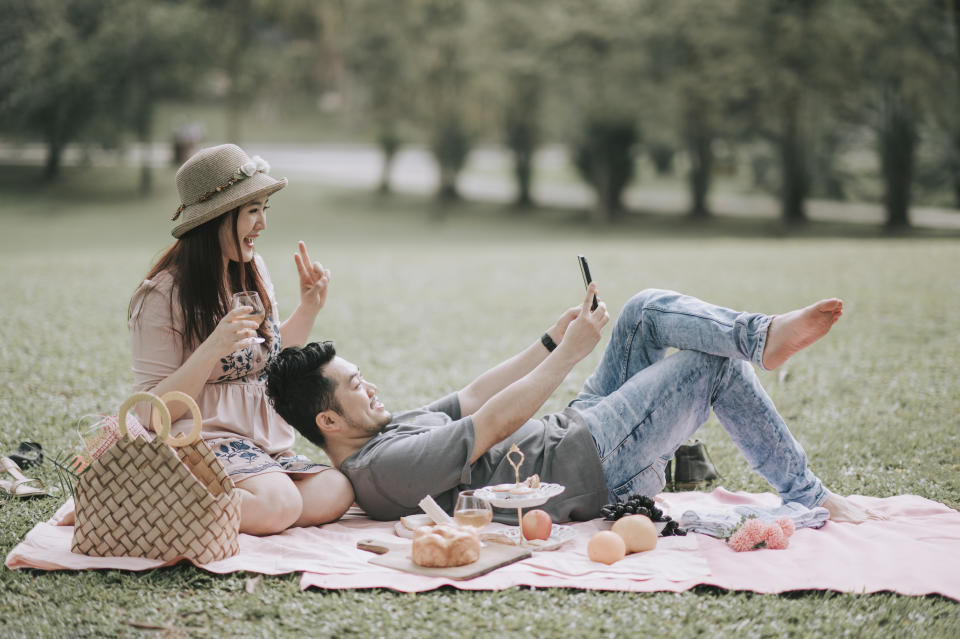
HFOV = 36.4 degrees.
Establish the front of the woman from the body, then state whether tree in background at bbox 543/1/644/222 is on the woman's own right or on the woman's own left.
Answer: on the woman's own left

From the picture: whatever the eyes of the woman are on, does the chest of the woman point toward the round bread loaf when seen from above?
yes

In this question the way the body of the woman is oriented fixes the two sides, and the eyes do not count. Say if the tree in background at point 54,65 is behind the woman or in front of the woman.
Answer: behind

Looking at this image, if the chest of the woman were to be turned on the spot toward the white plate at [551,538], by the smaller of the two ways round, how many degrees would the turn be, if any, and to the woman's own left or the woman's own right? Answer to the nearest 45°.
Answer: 0° — they already face it

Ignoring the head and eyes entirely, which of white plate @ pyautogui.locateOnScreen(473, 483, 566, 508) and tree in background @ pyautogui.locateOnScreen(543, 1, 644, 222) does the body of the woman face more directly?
the white plate

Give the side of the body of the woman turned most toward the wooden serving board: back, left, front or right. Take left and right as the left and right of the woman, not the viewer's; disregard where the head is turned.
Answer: front

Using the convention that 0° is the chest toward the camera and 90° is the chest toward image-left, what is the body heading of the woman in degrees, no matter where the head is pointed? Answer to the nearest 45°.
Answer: approximately 315°

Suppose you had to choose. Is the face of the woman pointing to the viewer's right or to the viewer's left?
to the viewer's right

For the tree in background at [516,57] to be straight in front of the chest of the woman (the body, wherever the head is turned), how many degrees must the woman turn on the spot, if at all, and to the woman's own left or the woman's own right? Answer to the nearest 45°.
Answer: approximately 135° to the woman's own left

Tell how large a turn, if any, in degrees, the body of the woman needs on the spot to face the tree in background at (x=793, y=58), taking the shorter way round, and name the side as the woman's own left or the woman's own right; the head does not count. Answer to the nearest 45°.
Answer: approximately 90° to the woman's own left

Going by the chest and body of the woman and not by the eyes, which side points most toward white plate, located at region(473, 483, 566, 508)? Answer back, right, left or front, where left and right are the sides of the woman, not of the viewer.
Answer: front
